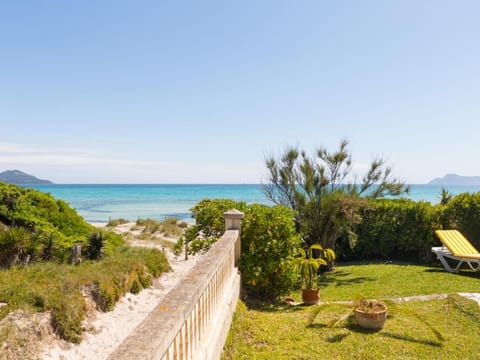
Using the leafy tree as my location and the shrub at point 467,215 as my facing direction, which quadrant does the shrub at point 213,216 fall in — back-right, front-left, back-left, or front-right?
back-right

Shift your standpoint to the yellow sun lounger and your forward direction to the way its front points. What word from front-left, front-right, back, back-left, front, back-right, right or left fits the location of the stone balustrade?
front-right

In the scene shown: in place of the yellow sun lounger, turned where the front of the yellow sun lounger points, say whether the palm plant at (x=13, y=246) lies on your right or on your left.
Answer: on your right
